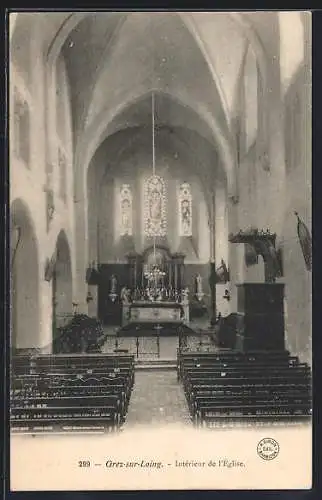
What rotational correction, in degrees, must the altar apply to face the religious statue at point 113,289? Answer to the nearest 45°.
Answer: approximately 45° to its right

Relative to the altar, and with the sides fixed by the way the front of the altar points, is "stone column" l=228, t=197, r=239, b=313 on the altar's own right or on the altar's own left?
on the altar's own left

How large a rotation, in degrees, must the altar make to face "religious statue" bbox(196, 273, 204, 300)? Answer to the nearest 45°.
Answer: approximately 135° to its left

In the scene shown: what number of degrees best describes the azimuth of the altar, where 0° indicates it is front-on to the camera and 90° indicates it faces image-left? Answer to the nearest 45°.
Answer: approximately 0°
